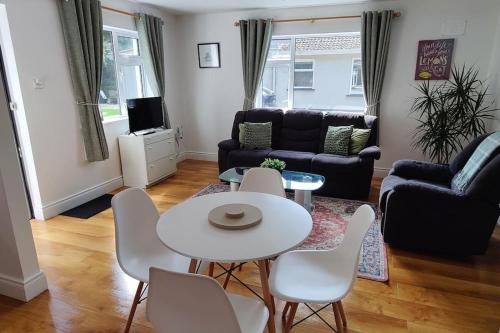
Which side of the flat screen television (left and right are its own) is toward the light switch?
right

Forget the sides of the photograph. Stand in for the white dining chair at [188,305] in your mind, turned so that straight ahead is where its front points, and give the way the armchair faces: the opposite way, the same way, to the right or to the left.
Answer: to the left

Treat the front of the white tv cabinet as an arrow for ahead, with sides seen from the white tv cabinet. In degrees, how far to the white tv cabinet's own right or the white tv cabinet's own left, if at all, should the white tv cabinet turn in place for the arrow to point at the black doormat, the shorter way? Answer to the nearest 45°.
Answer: approximately 90° to the white tv cabinet's own right

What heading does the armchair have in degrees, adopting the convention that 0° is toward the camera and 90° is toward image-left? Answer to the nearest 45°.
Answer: approximately 90°

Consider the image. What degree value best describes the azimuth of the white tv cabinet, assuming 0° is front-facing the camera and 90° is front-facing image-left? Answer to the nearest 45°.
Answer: approximately 315°

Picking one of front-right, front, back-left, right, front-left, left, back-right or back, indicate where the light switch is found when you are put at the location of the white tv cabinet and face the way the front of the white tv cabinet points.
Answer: right

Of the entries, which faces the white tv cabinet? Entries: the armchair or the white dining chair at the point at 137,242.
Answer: the armchair

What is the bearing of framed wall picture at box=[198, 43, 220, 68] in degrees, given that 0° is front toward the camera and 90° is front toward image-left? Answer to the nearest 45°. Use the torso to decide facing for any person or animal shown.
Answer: approximately 0°

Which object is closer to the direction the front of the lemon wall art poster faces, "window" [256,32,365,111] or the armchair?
the armchair

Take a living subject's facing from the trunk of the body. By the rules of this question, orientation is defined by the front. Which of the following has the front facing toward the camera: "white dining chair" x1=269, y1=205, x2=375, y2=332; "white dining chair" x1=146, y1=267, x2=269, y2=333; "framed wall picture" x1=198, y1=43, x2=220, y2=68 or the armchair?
the framed wall picture
